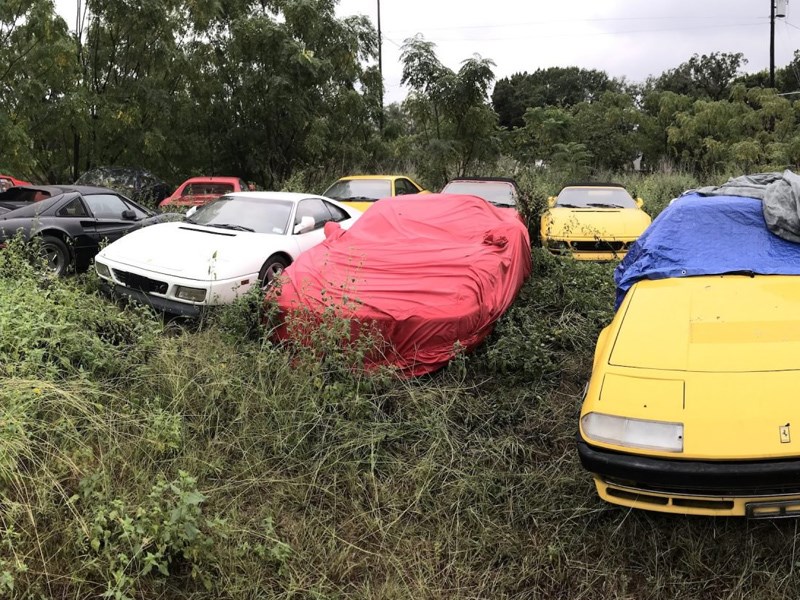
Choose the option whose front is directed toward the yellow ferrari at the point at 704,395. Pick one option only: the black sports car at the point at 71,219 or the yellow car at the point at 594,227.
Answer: the yellow car

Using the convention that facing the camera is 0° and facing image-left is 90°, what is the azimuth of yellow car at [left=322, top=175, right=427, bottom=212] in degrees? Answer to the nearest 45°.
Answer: approximately 45°

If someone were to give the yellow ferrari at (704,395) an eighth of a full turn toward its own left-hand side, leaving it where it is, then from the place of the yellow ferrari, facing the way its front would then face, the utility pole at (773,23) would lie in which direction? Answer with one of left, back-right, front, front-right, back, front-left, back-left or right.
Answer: back-left

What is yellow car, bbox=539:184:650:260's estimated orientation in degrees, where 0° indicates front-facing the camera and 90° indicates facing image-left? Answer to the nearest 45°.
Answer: approximately 0°

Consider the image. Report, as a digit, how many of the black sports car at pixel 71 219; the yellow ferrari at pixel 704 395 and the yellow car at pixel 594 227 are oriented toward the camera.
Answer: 2

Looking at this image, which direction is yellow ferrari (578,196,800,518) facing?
toward the camera

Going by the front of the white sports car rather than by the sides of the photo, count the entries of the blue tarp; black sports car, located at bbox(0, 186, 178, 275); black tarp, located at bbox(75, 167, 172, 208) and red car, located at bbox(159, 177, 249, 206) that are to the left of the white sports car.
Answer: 1

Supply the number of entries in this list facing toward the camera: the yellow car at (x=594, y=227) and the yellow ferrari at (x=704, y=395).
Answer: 2

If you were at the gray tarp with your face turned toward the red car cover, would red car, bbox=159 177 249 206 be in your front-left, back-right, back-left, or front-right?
front-right

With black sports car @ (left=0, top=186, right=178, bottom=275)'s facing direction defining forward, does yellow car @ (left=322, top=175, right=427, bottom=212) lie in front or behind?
in front
